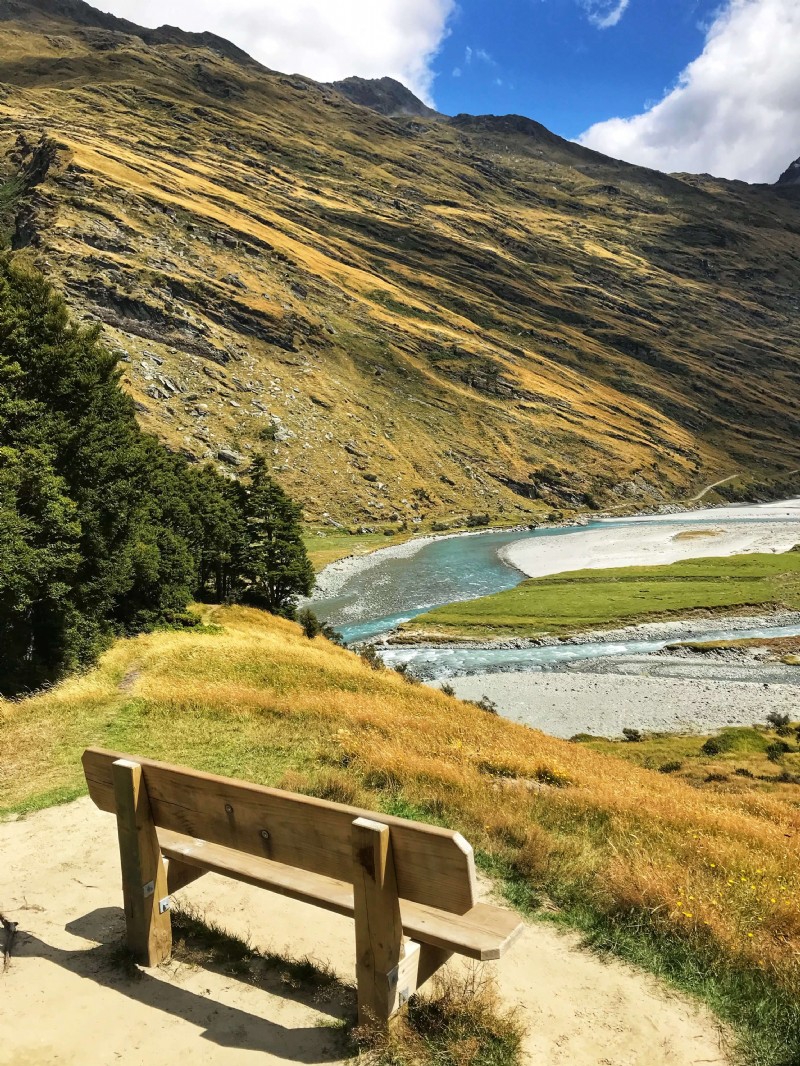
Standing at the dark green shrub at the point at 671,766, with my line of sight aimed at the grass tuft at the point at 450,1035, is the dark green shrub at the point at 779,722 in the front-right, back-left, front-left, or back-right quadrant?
back-left

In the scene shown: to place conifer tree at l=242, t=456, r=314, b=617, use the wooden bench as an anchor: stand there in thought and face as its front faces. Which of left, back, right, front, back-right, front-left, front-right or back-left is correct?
front-left

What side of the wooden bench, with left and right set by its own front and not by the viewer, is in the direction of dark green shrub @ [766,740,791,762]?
front

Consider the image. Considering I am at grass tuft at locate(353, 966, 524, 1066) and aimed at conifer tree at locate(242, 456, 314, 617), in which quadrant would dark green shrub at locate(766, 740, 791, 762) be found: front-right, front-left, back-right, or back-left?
front-right

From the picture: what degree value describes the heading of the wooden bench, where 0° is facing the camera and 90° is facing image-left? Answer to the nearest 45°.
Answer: approximately 225°

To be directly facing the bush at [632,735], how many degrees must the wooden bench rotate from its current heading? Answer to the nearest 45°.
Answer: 0° — it already faces it

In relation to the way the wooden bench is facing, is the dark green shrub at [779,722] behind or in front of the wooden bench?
in front

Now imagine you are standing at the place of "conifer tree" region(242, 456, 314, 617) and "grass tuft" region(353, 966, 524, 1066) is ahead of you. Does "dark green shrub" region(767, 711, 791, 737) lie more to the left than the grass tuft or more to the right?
left

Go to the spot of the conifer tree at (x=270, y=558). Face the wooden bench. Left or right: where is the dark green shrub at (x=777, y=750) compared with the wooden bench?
left
